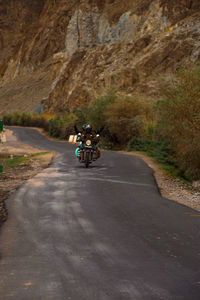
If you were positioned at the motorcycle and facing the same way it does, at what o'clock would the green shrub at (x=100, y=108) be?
The green shrub is roughly at 6 o'clock from the motorcycle.

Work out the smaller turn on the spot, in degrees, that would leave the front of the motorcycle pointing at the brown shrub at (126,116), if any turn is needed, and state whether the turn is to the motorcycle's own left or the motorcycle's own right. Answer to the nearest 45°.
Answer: approximately 180°

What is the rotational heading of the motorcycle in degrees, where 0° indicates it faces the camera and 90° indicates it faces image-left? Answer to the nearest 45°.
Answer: approximately 0°

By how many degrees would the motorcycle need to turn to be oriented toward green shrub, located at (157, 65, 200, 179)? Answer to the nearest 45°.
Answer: approximately 90° to its left
